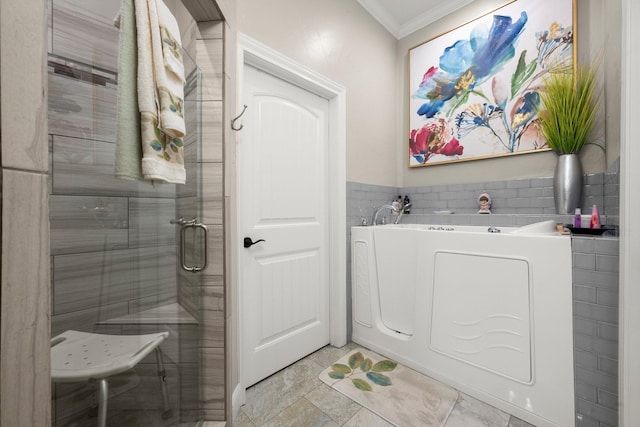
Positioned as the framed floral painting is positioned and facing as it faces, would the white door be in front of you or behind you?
in front

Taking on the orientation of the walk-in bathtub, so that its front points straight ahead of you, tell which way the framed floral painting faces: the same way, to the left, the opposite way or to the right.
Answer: the same way

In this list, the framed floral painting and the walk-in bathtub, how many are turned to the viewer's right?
0

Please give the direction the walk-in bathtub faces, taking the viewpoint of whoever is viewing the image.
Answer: facing the viewer and to the left of the viewer

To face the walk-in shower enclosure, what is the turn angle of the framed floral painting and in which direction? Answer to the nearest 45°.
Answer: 0° — it already faces it

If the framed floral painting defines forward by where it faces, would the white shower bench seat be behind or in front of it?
in front

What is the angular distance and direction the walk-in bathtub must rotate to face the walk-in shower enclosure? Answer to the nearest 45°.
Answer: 0° — it already faces it
